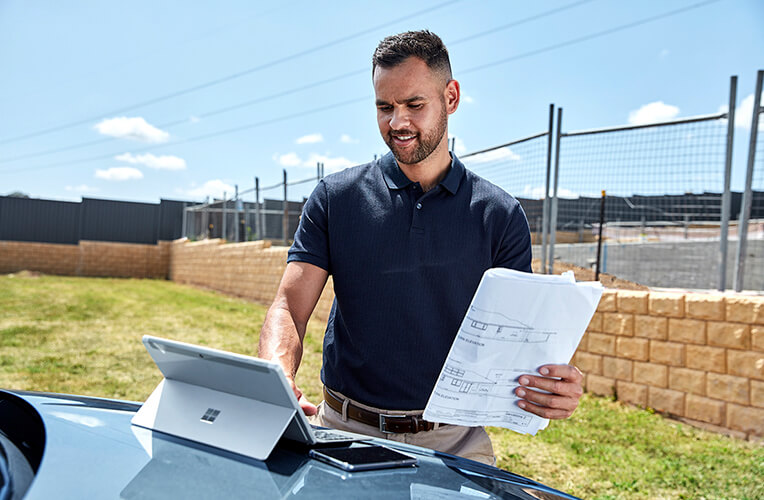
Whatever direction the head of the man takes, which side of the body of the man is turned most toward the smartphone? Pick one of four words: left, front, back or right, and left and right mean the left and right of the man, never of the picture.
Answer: front

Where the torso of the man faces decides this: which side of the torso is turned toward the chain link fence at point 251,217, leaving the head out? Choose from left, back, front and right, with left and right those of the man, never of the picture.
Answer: back

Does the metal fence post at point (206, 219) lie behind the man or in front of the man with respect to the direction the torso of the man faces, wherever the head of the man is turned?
behind

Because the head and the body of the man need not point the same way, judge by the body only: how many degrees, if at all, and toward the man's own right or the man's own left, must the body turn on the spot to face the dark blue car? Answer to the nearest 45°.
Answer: approximately 45° to the man's own right

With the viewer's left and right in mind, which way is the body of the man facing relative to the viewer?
facing the viewer

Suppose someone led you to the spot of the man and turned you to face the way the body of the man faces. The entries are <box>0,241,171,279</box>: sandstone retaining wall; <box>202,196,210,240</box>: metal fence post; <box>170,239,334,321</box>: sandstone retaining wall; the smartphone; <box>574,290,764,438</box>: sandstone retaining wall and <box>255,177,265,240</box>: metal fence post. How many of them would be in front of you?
1

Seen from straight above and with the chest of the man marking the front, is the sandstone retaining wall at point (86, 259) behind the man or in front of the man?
behind

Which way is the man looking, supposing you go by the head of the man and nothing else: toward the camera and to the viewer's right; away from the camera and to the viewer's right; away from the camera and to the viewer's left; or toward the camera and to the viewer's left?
toward the camera and to the viewer's left

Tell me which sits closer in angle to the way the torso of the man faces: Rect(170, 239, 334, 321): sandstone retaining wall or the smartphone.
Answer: the smartphone

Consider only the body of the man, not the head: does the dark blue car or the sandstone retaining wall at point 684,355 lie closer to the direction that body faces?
the dark blue car

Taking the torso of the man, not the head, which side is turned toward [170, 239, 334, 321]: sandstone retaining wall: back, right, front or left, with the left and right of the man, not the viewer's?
back

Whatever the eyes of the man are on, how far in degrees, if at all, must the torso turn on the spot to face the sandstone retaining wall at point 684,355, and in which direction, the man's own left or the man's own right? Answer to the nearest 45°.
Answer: approximately 135° to the man's own left
